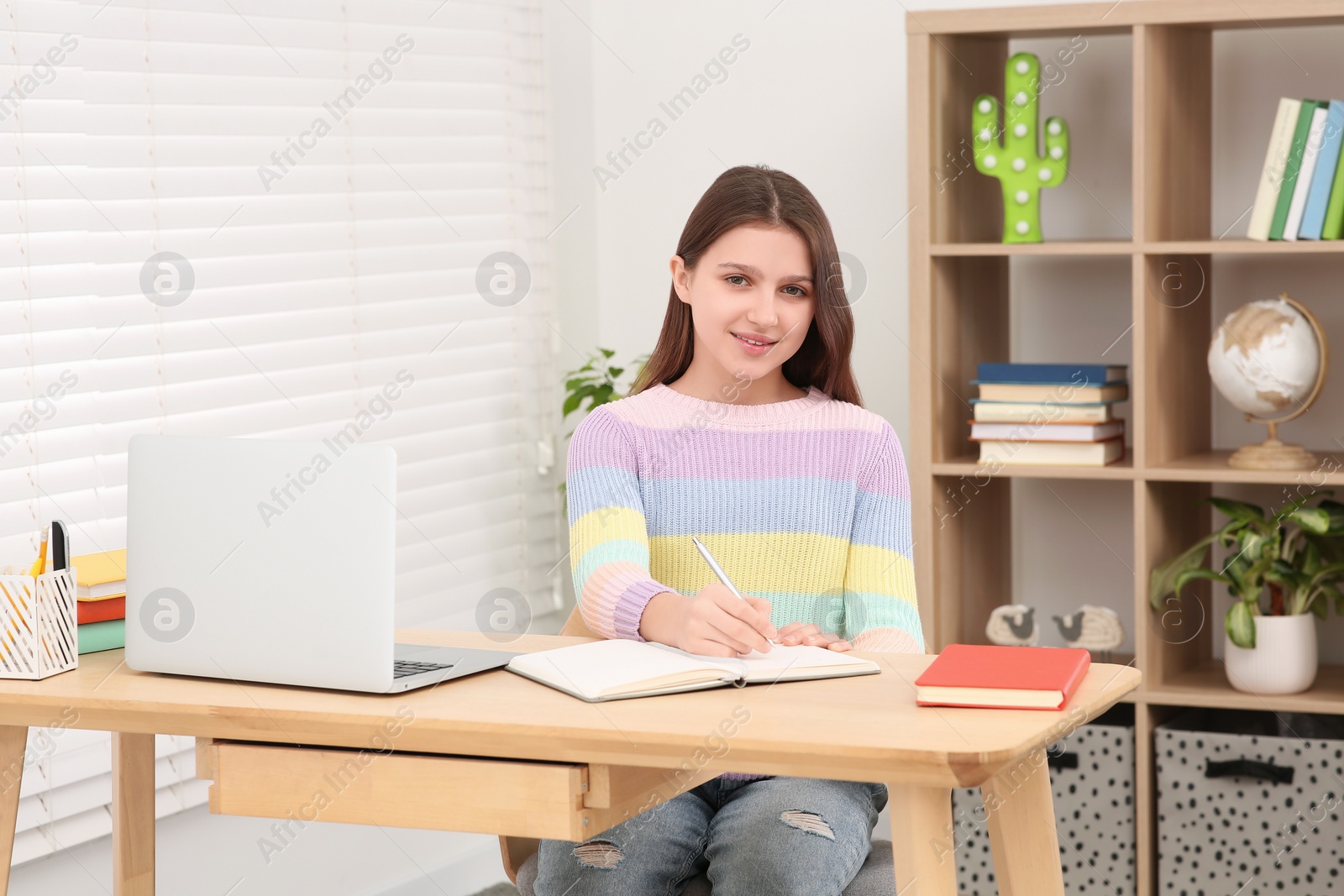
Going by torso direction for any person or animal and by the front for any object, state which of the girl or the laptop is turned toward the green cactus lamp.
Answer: the laptop

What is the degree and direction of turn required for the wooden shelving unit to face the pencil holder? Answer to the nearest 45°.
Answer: approximately 45° to its right

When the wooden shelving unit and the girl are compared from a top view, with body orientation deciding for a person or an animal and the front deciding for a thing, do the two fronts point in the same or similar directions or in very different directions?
same or similar directions

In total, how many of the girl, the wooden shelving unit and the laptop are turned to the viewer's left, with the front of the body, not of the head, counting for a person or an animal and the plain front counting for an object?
0

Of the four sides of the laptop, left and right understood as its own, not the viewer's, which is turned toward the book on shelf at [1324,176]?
front

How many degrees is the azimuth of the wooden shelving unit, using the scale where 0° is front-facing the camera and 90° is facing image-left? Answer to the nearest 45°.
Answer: approximately 0°

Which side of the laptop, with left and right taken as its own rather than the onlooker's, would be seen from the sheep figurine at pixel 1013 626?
front

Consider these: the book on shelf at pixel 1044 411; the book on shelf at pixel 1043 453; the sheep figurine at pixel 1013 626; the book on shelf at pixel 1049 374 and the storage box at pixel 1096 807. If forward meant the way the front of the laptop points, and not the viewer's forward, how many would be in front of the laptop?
5

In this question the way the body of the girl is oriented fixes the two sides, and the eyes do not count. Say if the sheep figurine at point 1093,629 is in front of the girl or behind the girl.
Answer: behind

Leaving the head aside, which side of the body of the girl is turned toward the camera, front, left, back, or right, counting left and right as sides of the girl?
front

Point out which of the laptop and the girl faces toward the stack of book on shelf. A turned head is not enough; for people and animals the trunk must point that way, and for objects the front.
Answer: the laptop

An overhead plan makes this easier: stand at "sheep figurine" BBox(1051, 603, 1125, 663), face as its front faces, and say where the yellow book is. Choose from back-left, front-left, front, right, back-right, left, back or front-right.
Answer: front-left

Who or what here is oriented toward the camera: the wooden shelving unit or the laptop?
the wooden shelving unit

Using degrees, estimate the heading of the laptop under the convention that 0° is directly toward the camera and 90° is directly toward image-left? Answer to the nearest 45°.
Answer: approximately 225°

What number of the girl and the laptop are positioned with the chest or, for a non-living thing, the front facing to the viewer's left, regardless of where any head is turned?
0

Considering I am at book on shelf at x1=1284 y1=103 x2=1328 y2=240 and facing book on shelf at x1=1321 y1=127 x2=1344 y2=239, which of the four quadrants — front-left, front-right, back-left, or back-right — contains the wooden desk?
back-right

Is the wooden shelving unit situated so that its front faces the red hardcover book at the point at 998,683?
yes
